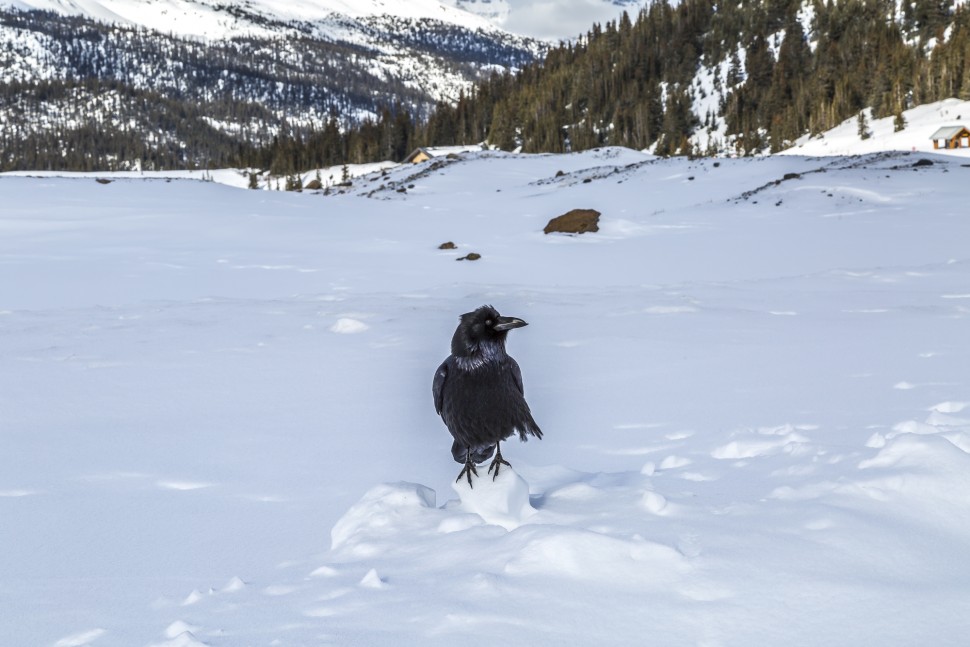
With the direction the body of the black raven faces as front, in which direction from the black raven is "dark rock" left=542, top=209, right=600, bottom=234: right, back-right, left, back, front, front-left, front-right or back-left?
back

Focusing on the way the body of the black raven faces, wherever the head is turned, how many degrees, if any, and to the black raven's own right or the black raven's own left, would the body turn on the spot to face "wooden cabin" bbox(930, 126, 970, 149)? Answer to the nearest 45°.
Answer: approximately 135° to the black raven's own left

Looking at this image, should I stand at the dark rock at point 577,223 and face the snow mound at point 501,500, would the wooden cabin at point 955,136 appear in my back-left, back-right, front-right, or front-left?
back-left

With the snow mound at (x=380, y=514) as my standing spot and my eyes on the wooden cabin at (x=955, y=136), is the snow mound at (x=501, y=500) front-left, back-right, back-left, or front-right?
front-right

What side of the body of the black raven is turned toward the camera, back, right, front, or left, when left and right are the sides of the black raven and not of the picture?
front
